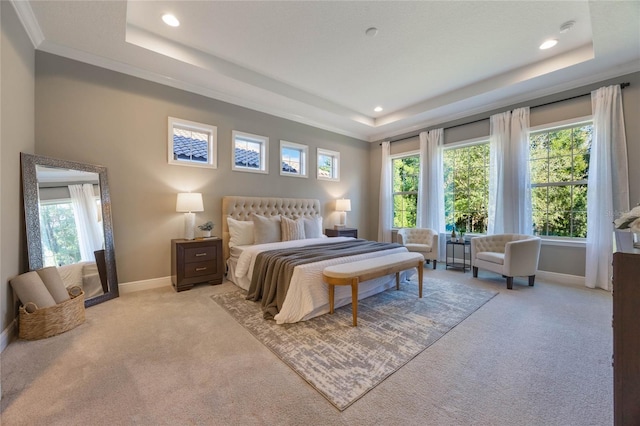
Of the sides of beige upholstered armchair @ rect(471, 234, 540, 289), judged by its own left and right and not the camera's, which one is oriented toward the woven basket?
front

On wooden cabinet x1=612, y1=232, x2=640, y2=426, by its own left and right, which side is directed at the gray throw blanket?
front

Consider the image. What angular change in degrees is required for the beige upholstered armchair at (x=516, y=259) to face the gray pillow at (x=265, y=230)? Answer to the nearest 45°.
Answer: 0° — it already faces it

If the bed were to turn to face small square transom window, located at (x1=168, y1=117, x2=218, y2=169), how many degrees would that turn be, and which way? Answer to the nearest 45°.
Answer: approximately 135° to its right

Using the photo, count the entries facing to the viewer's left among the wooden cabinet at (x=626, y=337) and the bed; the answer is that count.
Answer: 1

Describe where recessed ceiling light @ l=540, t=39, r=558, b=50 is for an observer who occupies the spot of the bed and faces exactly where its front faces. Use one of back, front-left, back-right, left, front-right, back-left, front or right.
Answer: front-left

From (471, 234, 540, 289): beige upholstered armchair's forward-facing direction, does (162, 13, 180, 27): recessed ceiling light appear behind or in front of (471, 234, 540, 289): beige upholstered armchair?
in front

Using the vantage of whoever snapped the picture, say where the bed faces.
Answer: facing the viewer and to the right of the viewer

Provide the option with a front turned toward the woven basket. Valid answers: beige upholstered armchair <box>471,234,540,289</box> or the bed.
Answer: the beige upholstered armchair

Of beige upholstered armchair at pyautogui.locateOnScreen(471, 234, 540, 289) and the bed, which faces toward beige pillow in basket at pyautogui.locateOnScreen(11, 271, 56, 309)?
the beige upholstered armchair

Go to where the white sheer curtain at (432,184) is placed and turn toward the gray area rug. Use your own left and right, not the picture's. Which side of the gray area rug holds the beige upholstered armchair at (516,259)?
left

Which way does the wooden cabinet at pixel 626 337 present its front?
to the viewer's left

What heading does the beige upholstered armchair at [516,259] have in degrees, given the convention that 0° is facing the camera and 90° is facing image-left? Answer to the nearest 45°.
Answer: approximately 45°

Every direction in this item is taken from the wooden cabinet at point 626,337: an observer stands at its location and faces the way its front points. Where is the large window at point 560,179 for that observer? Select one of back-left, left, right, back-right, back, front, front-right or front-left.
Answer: right
